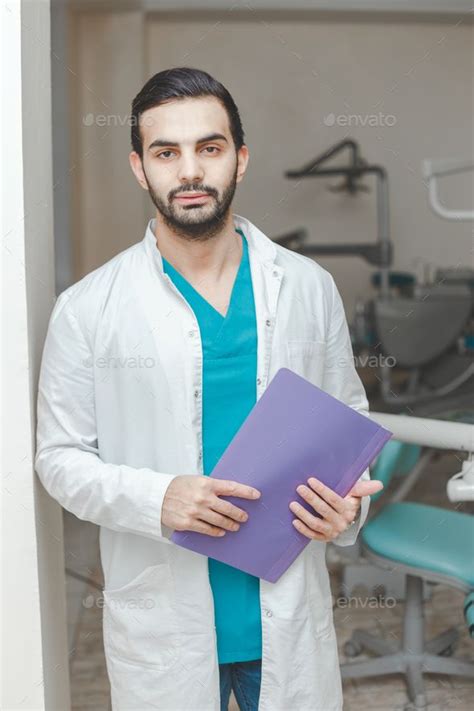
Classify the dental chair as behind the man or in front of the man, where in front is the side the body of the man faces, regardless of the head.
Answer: behind

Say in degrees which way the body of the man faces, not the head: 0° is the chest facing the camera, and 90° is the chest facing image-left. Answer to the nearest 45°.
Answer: approximately 0°
